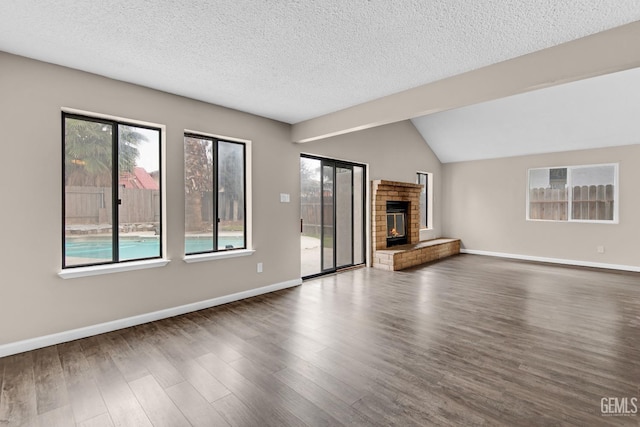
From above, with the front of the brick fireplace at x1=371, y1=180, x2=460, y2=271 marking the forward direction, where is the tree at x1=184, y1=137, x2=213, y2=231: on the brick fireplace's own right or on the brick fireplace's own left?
on the brick fireplace's own right

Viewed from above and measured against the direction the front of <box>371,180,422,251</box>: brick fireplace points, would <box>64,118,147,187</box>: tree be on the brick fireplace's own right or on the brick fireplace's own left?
on the brick fireplace's own right

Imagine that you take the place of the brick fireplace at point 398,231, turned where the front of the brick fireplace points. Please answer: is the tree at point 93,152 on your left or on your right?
on your right

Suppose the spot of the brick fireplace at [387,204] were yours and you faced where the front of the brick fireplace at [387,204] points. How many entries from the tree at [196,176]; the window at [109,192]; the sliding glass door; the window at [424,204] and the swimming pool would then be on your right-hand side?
4

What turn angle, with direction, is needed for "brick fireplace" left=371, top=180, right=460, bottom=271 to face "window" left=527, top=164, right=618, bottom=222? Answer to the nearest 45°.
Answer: approximately 45° to its left

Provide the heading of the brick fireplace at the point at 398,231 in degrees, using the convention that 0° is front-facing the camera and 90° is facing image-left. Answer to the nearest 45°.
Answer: approximately 315°

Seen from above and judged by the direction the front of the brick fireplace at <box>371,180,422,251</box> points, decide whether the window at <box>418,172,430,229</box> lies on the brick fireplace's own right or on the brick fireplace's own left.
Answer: on the brick fireplace's own left

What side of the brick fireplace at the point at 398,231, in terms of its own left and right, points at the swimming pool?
right

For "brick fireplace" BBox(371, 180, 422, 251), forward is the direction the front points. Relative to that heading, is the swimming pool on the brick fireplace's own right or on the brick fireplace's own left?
on the brick fireplace's own right
